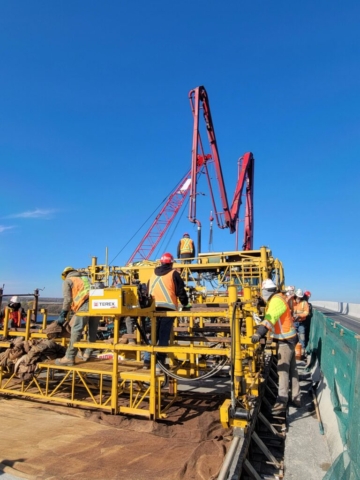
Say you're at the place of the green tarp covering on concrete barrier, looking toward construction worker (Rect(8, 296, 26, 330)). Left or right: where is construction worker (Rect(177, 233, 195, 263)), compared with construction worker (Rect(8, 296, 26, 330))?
right

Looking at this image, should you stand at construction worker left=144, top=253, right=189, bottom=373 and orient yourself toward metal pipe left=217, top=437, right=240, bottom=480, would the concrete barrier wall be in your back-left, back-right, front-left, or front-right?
back-left

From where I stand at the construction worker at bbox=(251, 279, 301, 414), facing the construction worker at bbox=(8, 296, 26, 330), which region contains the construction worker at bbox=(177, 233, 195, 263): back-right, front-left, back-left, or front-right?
front-right

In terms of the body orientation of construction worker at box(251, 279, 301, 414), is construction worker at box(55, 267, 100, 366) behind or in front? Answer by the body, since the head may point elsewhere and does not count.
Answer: in front

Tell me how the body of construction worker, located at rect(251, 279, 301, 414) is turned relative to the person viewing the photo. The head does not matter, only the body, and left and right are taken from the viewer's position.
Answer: facing to the left of the viewer
